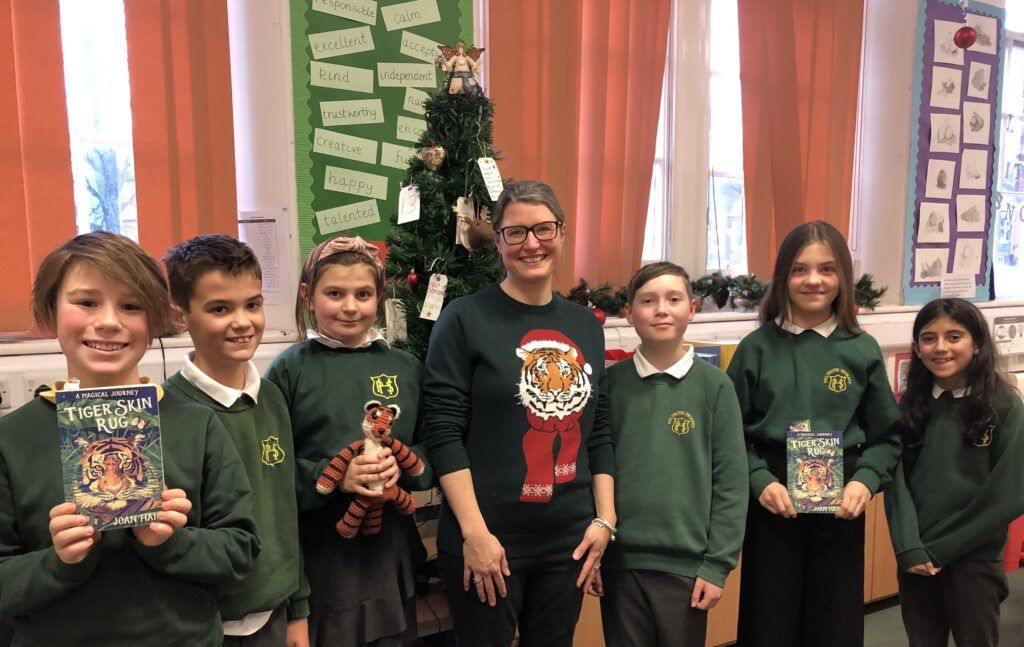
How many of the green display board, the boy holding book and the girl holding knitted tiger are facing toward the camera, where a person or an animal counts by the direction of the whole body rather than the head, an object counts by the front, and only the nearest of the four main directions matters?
3

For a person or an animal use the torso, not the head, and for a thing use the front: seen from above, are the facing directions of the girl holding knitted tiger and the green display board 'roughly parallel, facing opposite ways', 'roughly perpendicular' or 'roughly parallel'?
roughly parallel

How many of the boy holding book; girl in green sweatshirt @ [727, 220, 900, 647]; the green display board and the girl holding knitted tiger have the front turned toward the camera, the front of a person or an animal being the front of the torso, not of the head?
4

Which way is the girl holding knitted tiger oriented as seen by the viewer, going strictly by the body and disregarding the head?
toward the camera

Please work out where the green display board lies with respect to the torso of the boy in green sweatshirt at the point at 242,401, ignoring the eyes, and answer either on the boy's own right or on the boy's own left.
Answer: on the boy's own left

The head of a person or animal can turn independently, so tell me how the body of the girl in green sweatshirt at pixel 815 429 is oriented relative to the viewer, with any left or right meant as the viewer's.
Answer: facing the viewer

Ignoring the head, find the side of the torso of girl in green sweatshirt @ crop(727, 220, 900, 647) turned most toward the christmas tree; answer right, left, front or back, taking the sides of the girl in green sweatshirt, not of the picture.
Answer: right

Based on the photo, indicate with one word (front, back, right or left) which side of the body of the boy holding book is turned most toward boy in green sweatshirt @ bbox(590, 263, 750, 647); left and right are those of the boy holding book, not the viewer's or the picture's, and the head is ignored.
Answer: left

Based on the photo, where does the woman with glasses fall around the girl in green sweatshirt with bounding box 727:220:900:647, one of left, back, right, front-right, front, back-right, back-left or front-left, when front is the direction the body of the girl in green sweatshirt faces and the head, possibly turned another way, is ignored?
front-right

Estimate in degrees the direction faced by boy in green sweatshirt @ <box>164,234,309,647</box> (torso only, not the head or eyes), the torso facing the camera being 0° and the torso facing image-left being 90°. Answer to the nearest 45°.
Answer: approximately 315°
